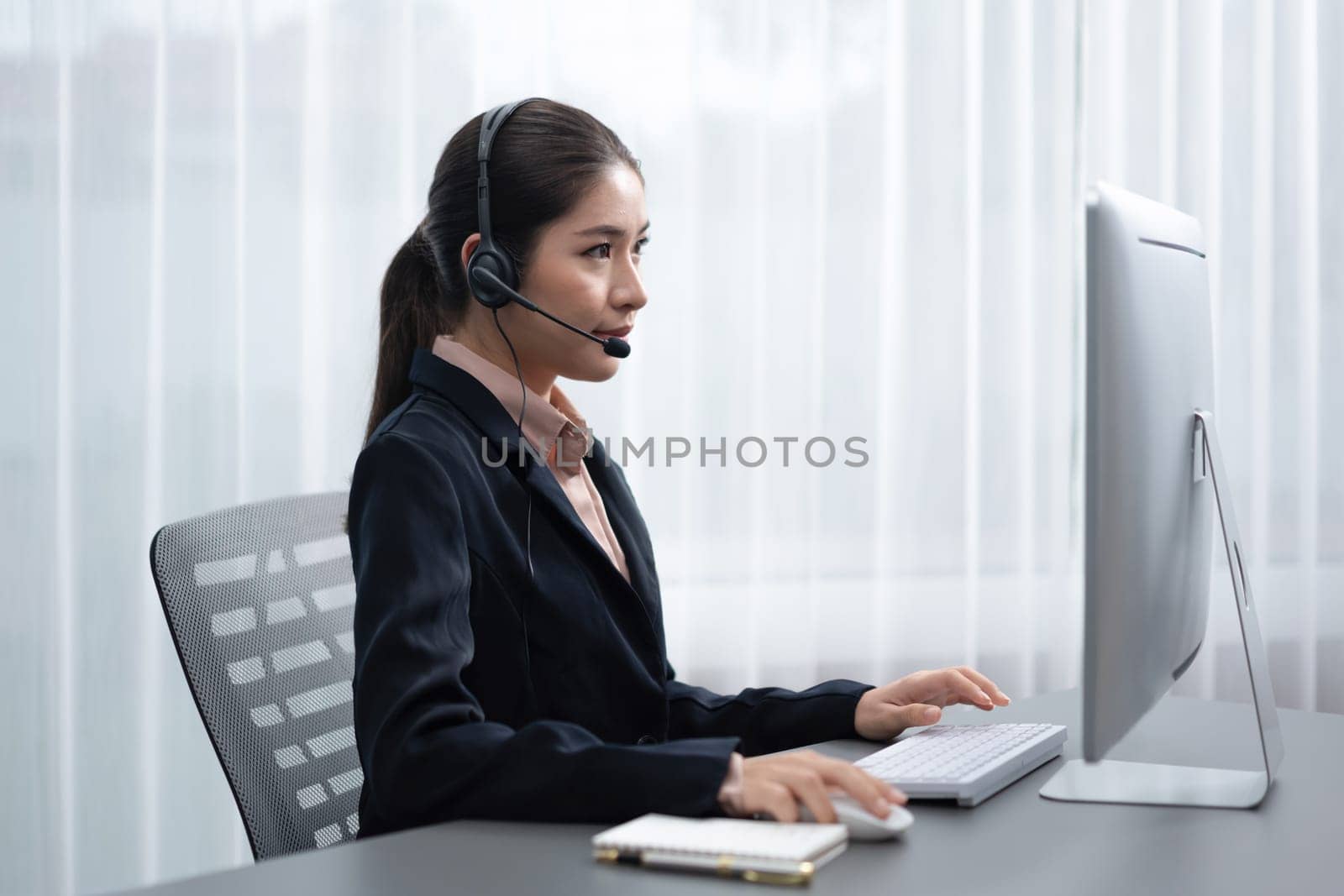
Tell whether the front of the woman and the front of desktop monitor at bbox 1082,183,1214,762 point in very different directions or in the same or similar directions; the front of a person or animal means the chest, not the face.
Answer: very different directions

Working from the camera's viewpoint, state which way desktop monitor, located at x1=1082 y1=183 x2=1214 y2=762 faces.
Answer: facing to the left of the viewer

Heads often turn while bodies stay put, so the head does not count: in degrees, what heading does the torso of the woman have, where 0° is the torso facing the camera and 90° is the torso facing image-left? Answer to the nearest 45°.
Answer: approximately 315°

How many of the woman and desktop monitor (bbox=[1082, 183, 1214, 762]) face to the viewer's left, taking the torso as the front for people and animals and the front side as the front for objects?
1
